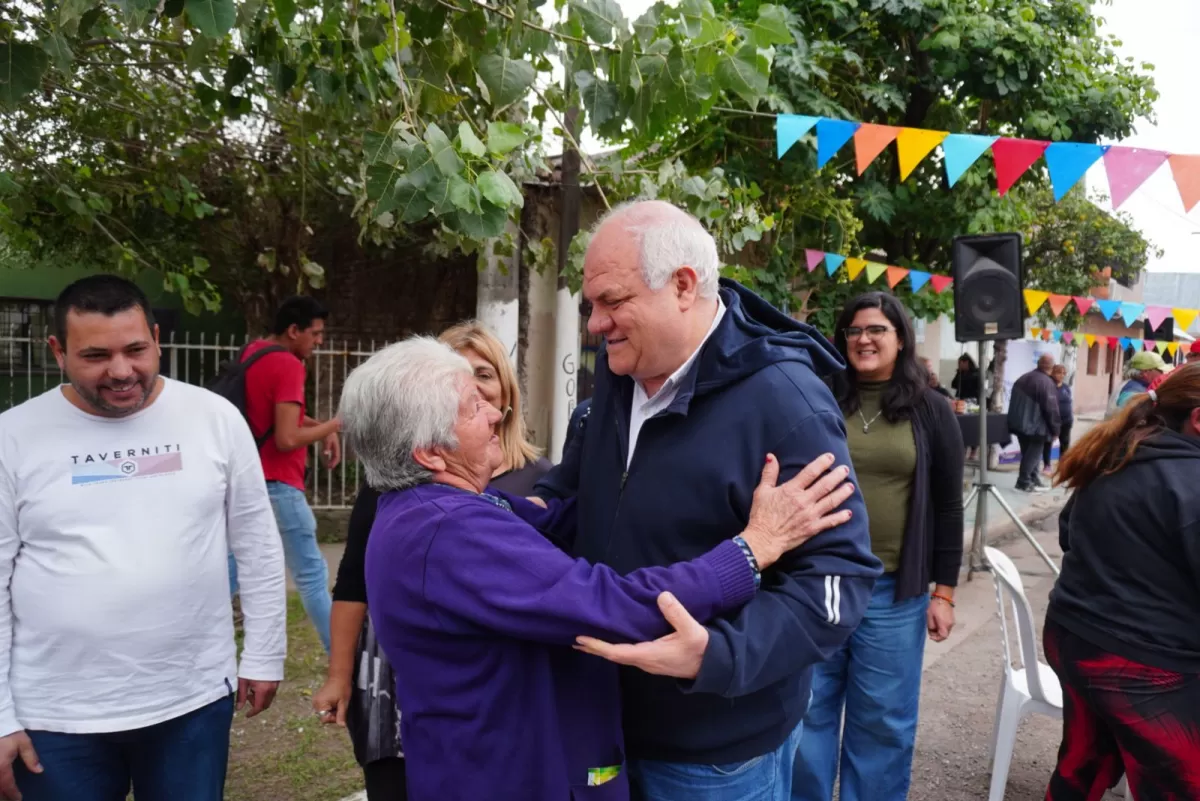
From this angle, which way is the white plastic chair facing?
to the viewer's right

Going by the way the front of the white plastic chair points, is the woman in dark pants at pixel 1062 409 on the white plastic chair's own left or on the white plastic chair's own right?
on the white plastic chair's own left

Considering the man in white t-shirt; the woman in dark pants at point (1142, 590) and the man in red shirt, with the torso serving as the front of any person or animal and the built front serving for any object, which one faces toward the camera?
the man in white t-shirt

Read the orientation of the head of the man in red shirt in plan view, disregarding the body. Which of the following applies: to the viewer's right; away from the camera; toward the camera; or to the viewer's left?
to the viewer's right

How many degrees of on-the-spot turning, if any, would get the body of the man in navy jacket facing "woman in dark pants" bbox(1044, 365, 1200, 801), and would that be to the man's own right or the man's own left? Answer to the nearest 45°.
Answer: approximately 180°

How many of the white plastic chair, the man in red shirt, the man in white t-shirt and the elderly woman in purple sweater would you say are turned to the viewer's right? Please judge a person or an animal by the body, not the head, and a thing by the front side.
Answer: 3

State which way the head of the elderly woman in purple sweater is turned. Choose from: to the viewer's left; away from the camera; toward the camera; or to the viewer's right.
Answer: to the viewer's right

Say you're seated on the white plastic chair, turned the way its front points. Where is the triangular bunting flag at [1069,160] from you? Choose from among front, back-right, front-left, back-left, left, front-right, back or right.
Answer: left

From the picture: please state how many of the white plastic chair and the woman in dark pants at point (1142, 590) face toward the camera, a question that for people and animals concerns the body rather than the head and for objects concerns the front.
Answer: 0

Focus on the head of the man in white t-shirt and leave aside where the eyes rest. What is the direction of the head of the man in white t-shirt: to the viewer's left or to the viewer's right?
to the viewer's right

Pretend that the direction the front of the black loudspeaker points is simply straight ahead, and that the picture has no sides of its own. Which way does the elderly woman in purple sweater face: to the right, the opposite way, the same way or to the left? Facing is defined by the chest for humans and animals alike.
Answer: to the left
